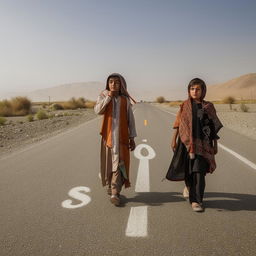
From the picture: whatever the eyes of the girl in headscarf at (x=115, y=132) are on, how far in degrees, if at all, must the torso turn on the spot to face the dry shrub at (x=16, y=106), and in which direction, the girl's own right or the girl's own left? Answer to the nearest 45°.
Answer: approximately 180°

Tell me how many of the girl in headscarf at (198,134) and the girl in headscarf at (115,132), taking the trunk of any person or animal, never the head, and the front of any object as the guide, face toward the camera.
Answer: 2

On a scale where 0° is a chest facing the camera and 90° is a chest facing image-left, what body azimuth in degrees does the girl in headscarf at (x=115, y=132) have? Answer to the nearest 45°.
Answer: approximately 0°

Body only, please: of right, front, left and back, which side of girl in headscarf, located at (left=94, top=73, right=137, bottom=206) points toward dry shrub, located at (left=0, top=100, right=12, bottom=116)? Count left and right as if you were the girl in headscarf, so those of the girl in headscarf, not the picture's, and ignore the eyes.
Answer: back

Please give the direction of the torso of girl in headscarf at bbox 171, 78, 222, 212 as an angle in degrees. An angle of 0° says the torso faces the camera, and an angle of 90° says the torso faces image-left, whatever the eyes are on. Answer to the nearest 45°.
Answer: approximately 0°

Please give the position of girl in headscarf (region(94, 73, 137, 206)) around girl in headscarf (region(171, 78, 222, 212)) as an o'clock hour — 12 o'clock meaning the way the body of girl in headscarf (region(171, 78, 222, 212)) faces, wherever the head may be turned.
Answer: girl in headscarf (region(94, 73, 137, 206)) is roughly at 3 o'clock from girl in headscarf (region(171, 78, 222, 212)).

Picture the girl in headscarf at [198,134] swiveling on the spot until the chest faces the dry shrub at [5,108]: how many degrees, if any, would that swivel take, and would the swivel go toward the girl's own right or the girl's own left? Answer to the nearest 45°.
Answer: approximately 135° to the girl's own right

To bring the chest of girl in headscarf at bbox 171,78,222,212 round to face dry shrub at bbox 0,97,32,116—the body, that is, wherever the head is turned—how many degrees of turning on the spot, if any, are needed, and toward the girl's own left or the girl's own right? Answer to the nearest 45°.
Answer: approximately 135° to the girl's own right
